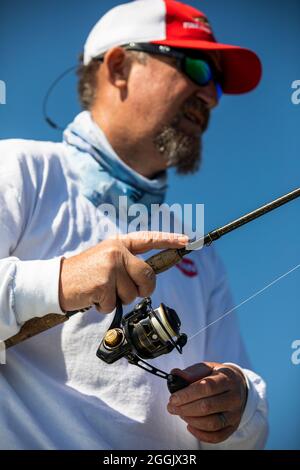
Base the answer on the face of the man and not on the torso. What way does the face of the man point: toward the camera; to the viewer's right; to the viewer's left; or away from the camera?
to the viewer's right

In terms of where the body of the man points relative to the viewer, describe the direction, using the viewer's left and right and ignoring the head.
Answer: facing the viewer and to the right of the viewer
